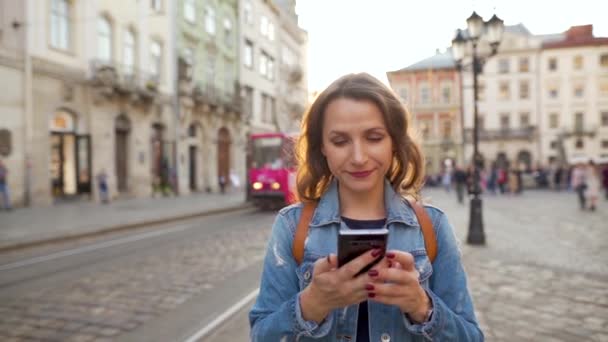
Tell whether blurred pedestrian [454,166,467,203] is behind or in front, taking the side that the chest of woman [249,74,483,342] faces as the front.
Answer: behind

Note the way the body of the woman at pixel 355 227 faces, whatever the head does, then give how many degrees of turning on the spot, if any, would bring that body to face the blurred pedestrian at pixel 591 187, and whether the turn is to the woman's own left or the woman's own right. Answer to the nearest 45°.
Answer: approximately 135° to the woman's own left

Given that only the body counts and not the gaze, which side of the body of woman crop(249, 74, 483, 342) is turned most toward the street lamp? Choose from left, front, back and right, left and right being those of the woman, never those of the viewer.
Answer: back

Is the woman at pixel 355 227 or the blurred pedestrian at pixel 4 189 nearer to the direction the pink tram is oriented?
the woman

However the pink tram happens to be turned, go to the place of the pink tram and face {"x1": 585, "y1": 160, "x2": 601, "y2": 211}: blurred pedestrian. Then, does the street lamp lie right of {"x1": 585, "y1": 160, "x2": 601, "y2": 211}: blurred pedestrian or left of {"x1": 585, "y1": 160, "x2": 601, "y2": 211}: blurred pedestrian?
right

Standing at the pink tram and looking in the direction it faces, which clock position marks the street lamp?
The street lamp is roughly at 11 o'clock from the pink tram.

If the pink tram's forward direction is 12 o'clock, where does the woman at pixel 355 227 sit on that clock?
The woman is roughly at 12 o'clock from the pink tram.

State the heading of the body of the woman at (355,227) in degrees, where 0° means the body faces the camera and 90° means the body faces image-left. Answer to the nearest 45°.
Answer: approximately 0°

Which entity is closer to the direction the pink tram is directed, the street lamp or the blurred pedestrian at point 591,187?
the street lamp

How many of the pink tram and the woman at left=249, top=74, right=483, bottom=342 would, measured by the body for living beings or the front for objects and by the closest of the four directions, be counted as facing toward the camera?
2
